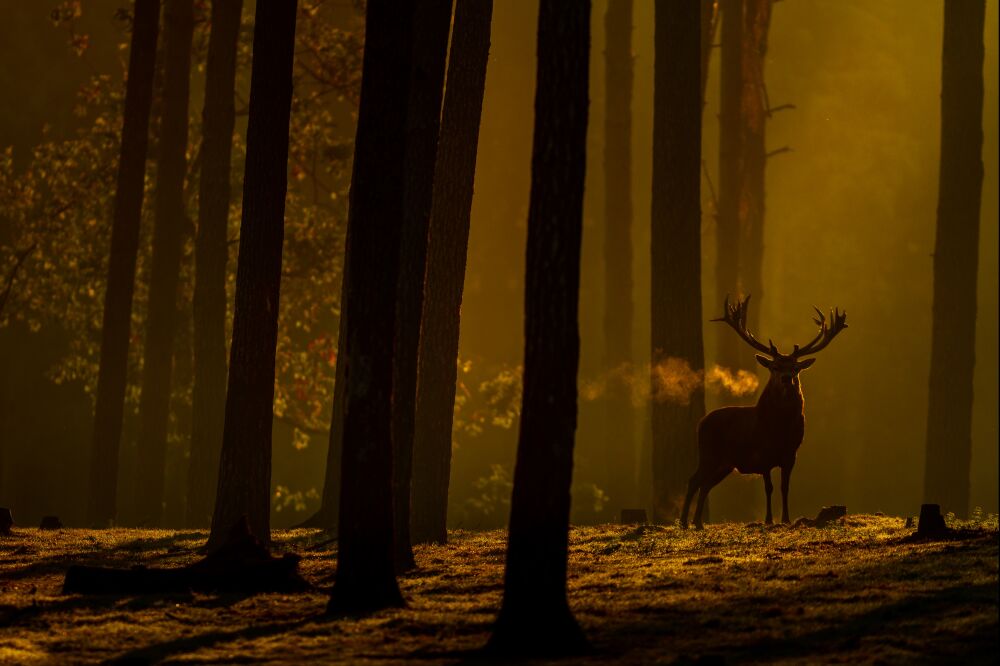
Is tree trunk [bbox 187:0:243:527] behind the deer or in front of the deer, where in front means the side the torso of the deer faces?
behind

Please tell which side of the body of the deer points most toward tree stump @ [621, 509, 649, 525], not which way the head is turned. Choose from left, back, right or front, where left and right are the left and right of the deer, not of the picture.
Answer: back

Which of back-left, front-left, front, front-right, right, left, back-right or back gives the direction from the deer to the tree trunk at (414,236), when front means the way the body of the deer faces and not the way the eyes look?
right

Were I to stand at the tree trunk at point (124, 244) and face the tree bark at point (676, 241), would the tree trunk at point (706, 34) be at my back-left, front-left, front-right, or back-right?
front-left

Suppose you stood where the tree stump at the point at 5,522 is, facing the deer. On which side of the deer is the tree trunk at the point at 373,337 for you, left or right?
right

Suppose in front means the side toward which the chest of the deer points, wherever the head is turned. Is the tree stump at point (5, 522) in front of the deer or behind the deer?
behind

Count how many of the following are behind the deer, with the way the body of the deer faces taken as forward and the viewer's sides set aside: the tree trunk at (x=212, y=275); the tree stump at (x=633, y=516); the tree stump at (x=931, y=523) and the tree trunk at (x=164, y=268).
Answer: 3

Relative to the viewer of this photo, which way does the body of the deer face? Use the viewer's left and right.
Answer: facing the viewer and to the right of the viewer

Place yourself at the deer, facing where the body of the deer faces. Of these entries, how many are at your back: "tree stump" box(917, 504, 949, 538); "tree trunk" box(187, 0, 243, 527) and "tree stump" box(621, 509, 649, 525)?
2

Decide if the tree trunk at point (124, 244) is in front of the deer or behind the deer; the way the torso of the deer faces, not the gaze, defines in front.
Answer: behind

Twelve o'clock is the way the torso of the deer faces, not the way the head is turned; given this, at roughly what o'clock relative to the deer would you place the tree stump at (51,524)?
The tree stump is roughly at 5 o'clock from the deer.

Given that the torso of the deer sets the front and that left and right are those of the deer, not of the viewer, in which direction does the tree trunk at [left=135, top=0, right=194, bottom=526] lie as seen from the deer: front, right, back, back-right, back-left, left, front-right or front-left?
back

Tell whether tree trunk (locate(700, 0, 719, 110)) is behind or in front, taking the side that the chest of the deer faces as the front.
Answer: behind

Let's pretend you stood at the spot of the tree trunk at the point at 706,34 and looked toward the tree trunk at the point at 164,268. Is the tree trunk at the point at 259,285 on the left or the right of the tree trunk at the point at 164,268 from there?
left
